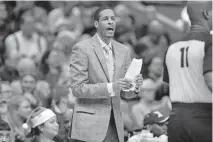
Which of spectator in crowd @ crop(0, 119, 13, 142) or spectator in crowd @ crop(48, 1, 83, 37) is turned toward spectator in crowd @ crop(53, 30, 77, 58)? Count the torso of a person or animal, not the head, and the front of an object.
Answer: spectator in crowd @ crop(48, 1, 83, 37)

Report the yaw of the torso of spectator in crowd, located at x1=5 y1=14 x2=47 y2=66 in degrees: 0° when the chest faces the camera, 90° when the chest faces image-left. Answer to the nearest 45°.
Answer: approximately 0°

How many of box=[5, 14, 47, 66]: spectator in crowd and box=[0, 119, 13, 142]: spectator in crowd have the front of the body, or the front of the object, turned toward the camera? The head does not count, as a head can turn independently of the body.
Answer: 2

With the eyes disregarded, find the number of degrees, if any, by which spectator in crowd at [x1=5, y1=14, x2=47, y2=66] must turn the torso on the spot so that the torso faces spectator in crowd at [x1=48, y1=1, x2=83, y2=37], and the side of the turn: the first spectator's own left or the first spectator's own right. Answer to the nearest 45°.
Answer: approximately 135° to the first spectator's own left

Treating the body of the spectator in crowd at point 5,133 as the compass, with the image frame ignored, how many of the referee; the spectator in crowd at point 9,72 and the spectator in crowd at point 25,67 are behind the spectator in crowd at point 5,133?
2

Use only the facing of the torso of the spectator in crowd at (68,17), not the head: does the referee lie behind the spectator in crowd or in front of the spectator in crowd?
in front

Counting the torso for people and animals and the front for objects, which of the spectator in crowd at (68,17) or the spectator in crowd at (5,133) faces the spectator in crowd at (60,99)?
the spectator in crowd at (68,17)

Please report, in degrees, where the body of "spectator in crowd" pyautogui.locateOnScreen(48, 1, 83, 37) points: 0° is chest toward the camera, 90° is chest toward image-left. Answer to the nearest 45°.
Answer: approximately 0°

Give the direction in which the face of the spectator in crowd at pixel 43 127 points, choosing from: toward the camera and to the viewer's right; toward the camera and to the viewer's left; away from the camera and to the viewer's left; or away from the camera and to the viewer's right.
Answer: toward the camera and to the viewer's right
